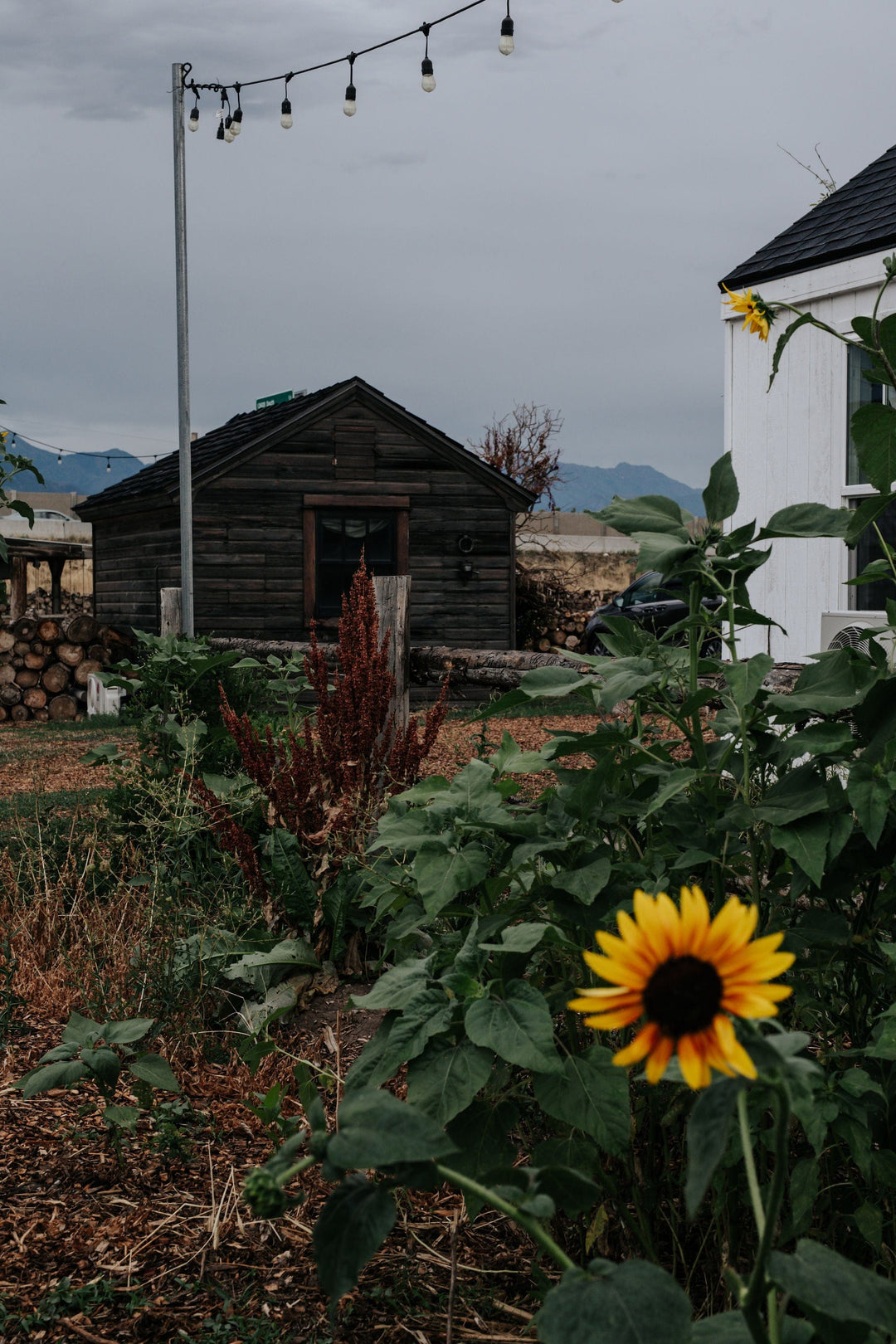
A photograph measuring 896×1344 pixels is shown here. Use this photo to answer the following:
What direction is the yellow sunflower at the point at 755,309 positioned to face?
to the viewer's left

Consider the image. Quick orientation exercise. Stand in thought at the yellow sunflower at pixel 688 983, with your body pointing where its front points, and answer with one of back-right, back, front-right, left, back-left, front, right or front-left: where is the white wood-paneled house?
back

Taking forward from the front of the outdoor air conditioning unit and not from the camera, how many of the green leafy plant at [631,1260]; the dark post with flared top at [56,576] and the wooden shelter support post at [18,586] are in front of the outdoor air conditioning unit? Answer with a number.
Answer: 1

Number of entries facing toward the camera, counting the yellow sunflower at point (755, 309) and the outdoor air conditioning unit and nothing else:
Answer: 1

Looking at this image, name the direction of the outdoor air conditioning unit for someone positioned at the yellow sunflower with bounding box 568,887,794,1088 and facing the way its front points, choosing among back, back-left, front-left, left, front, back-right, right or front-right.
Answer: back

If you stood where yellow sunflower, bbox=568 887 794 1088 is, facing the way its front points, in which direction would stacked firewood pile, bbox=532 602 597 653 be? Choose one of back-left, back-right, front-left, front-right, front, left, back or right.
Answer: back

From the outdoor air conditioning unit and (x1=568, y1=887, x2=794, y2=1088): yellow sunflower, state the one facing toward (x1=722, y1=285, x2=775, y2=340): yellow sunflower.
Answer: the outdoor air conditioning unit

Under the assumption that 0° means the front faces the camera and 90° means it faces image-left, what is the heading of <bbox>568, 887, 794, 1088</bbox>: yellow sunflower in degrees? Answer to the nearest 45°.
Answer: approximately 0°

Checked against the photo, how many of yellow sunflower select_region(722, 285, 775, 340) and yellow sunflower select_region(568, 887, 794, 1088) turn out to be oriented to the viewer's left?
1

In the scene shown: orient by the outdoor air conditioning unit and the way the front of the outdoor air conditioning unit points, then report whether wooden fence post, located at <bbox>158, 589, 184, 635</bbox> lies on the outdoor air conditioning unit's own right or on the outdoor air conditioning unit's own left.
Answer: on the outdoor air conditioning unit's own right

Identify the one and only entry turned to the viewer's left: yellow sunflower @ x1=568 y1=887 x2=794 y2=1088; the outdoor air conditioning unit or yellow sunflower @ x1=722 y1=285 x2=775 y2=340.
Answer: yellow sunflower @ x1=722 y1=285 x2=775 y2=340
